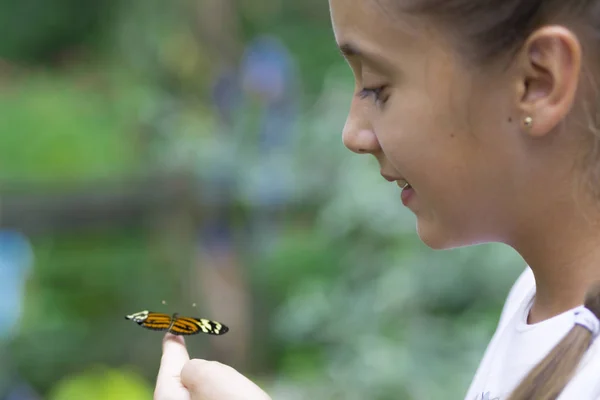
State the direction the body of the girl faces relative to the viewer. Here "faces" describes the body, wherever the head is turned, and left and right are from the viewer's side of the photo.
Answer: facing to the left of the viewer

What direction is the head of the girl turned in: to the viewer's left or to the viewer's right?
to the viewer's left
